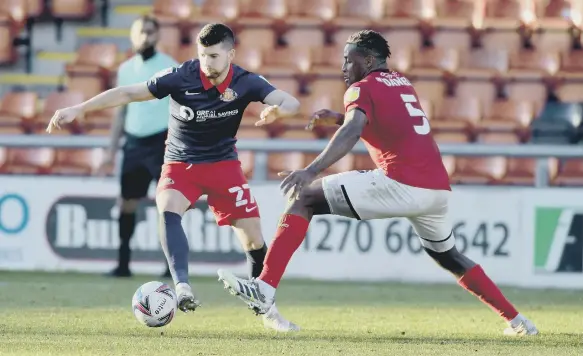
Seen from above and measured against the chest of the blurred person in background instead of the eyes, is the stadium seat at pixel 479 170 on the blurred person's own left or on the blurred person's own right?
on the blurred person's own left

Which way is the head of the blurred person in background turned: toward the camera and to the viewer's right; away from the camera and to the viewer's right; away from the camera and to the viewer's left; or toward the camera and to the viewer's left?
toward the camera and to the viewer's right

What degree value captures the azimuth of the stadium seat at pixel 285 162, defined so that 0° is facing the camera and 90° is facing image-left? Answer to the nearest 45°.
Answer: approximately 0°

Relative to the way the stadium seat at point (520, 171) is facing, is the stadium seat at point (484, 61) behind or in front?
behind

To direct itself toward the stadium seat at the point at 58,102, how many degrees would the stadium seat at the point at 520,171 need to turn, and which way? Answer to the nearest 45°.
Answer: approximately 90° to its right

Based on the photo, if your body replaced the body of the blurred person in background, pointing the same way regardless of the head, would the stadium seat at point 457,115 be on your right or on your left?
on your left

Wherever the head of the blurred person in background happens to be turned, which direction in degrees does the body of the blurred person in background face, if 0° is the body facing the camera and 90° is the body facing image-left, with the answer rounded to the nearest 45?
approximately 0°

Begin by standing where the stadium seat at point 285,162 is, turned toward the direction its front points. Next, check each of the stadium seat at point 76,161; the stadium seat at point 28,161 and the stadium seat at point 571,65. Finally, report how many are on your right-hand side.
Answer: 2

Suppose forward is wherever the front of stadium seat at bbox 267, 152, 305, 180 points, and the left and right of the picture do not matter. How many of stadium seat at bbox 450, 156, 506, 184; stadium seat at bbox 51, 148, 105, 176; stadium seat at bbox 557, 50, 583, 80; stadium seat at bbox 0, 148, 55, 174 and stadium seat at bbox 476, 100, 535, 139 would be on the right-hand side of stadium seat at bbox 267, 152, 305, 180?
2

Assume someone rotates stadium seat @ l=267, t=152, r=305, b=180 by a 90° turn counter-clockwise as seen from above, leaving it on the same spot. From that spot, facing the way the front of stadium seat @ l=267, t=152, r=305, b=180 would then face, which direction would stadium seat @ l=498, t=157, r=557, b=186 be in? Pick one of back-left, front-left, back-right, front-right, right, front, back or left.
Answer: front
